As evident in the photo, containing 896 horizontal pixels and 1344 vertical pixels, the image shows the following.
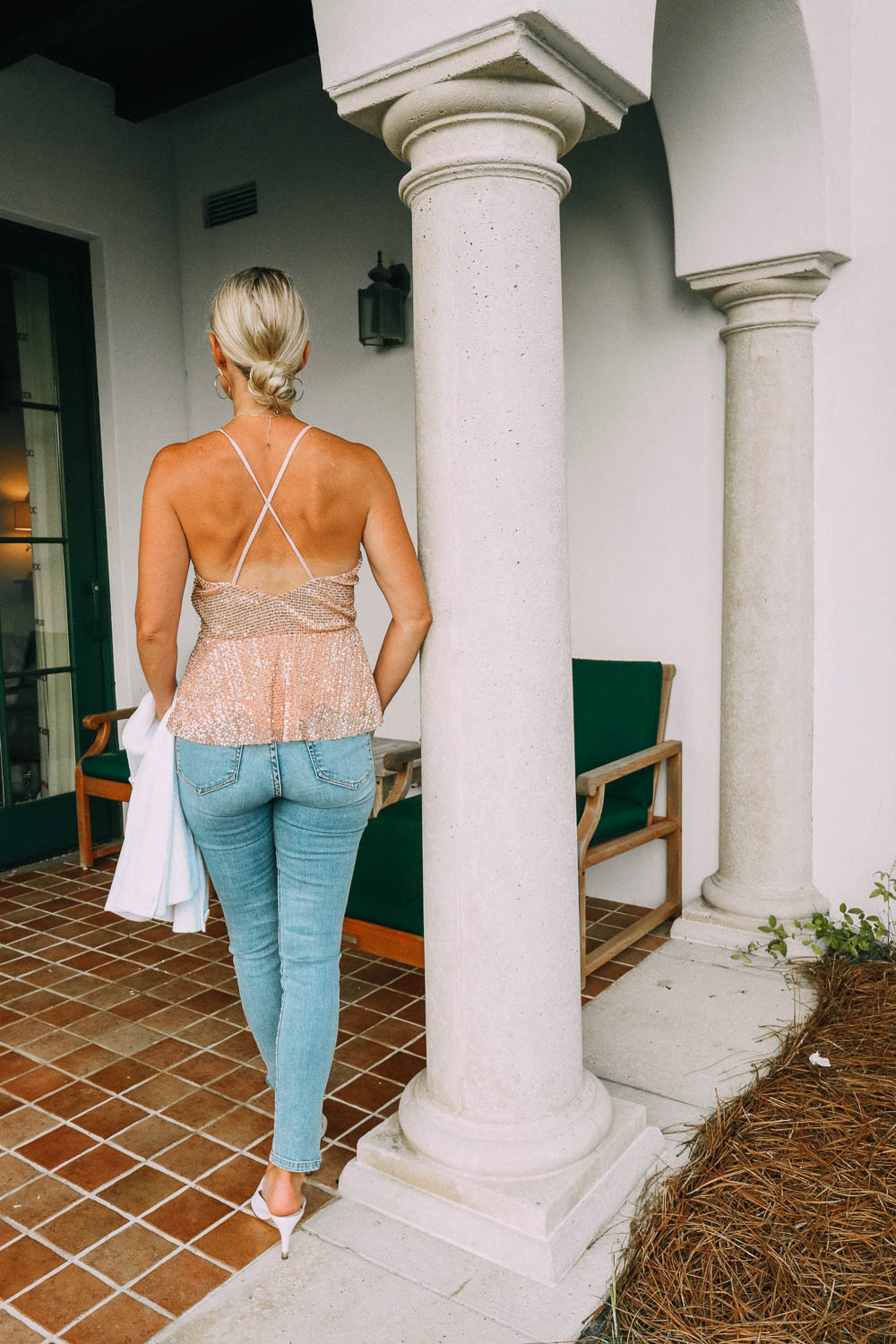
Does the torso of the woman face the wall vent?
yes

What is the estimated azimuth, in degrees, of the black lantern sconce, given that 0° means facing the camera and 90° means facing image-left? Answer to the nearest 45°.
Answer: approximately 45°

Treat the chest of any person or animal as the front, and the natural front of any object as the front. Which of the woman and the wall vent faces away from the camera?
the woman

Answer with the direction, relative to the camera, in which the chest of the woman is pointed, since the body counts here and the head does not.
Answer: away from the camera

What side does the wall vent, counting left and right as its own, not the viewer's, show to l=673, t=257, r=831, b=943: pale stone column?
left

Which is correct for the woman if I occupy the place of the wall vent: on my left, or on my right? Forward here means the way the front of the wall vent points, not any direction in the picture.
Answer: on my left

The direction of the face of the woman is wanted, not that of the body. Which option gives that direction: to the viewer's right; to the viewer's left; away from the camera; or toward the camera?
away from the camera

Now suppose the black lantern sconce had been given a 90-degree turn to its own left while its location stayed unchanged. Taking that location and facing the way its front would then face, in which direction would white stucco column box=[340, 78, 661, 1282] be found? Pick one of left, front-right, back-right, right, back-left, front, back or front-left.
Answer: front-right

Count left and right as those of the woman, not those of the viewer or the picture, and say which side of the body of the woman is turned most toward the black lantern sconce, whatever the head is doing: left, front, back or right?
front

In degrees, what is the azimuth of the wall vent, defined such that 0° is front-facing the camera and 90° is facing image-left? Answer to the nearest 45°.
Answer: approximately 45°

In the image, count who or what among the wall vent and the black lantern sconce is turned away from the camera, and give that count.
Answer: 0

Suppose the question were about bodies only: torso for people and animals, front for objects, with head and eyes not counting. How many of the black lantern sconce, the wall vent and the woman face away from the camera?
1
